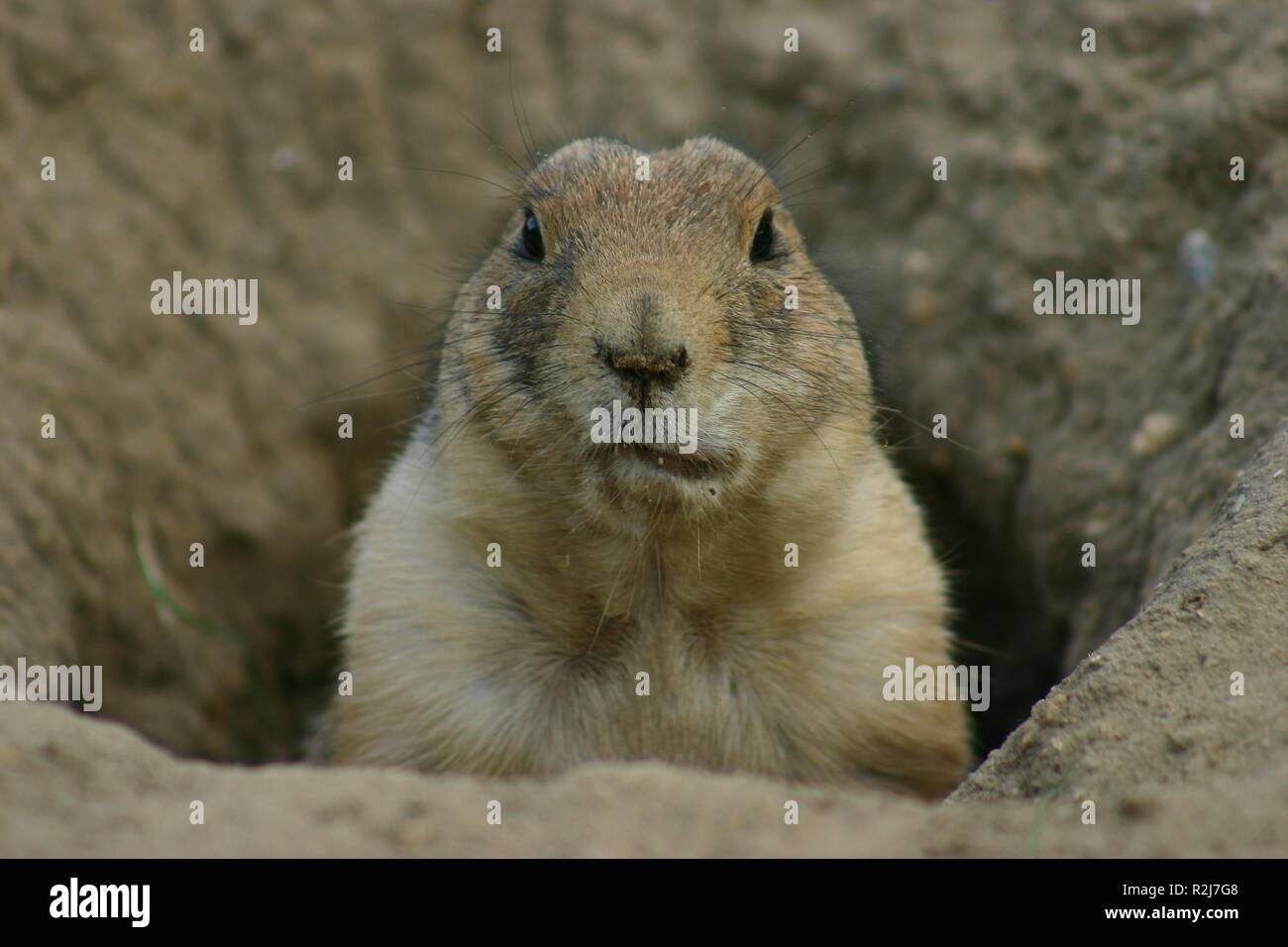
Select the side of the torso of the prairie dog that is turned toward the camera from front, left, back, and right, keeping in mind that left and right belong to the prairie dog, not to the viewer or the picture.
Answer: front
